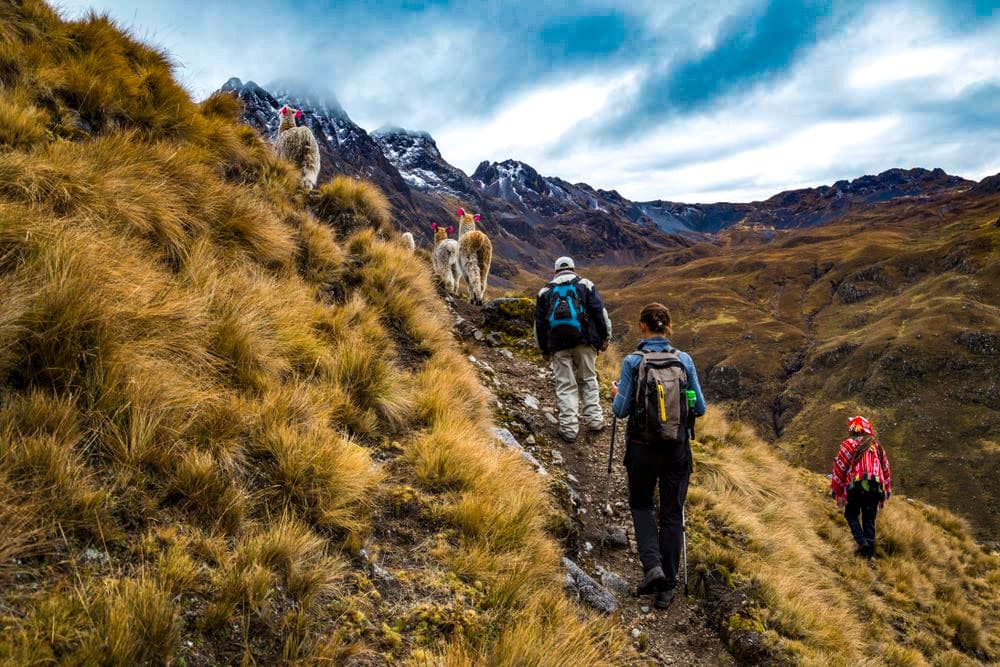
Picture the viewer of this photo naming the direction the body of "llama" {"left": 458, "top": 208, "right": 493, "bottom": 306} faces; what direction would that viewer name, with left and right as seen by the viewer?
facing away from the viewer

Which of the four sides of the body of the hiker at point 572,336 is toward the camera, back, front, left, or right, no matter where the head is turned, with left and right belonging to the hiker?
back

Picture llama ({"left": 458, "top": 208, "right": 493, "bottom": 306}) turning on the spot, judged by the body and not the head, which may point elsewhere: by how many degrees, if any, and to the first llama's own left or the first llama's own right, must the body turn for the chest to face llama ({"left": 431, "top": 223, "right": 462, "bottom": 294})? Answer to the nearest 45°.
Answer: approximately 45° to the first llama's own left

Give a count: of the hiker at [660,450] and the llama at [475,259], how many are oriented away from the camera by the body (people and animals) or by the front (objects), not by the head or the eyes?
2

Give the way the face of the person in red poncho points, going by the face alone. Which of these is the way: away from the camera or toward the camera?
away from the camera

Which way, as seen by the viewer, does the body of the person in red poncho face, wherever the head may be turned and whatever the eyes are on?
away from the camera

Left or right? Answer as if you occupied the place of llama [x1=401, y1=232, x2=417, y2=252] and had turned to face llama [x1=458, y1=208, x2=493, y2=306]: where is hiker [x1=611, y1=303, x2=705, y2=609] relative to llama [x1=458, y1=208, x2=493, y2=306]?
right

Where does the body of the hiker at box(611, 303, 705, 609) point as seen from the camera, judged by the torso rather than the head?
away from the camera

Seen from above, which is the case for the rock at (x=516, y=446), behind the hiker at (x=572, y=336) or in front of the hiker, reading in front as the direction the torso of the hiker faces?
behind

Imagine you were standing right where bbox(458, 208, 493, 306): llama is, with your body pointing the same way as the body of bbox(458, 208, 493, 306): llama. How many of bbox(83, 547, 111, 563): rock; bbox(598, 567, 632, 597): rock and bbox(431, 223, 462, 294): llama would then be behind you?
2
